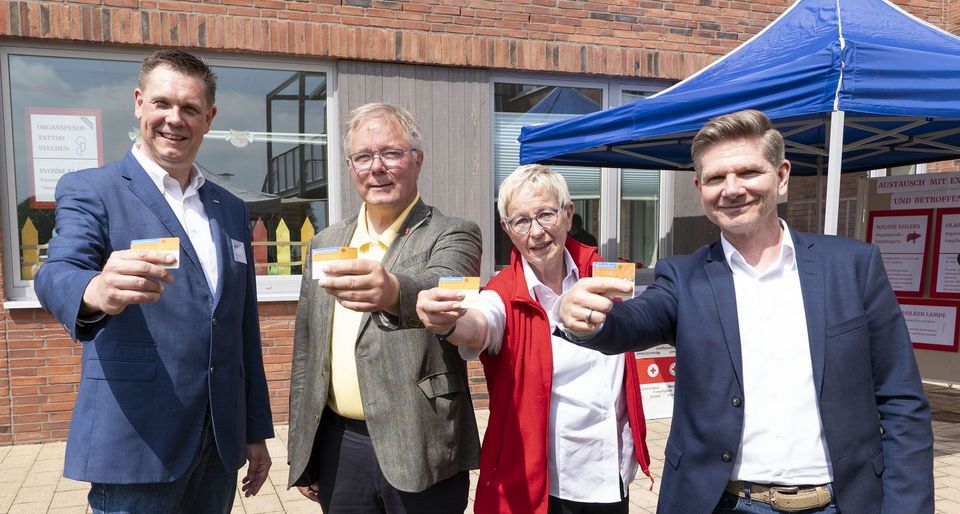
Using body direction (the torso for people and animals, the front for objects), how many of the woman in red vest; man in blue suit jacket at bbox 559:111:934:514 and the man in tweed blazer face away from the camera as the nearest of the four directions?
0

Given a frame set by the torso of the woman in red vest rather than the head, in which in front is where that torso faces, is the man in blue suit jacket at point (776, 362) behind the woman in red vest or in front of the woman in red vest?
in front

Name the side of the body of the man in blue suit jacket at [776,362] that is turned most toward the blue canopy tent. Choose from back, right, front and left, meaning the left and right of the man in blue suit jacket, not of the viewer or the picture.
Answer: back

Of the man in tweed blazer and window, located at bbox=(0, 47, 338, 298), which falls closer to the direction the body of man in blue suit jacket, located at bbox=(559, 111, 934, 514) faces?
the man in tweed blazer

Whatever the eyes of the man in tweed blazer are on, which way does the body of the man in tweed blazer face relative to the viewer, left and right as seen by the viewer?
facing the viewer and to the left of the viewer

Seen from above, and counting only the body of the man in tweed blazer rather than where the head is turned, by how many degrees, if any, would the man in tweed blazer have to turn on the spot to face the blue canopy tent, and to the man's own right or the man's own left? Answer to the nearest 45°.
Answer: approximately 180°

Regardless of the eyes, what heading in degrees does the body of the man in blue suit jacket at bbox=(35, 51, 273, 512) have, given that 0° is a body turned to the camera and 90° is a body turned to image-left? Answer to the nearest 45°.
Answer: approximately 315°

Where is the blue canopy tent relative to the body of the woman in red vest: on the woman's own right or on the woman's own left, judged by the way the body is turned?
on the woman's own left

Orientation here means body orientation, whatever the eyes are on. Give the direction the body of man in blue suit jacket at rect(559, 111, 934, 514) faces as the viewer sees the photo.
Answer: toward the camera
